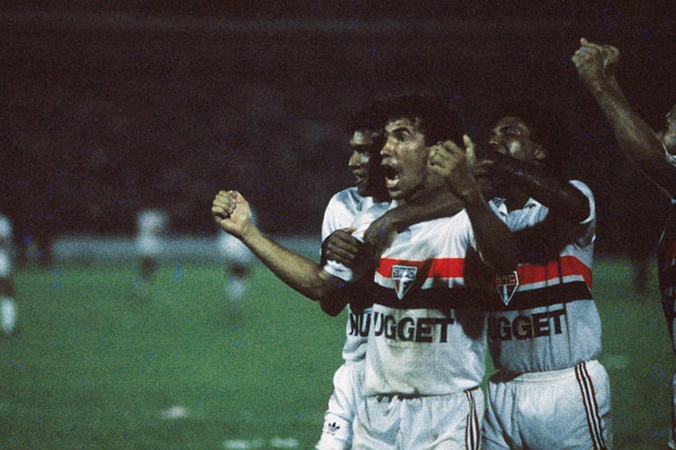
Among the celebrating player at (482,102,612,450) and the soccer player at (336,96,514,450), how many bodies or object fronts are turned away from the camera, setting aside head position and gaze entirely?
0

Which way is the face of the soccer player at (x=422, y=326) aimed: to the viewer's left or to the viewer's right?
to the viewer's left

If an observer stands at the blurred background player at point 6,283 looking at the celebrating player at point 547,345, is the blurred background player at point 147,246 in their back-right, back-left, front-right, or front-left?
back-left

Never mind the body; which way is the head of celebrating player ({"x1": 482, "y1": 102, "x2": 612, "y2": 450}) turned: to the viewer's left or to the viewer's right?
to the viewer's left

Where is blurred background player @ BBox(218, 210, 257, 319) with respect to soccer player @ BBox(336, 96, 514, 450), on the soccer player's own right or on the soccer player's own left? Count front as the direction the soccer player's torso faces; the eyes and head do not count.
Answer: on the soccer player's own right

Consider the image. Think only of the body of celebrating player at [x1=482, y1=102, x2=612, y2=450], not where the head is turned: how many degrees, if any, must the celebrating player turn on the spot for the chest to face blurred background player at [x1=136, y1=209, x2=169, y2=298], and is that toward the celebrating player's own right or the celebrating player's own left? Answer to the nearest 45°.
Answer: approximately 90° to the celebrating player's own right

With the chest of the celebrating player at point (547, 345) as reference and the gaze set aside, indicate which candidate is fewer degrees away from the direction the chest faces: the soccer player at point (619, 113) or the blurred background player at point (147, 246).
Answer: the soccer player

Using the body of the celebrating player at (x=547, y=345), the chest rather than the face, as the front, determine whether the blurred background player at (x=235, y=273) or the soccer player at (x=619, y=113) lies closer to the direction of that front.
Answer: the soccer player

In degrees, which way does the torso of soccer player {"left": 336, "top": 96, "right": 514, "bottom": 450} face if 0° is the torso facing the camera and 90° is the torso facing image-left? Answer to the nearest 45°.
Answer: approximately 45°

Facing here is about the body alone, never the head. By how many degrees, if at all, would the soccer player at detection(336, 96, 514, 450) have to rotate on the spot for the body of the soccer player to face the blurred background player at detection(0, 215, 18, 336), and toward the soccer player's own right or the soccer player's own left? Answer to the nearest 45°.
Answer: approximately 90° to the soccer player's own right
